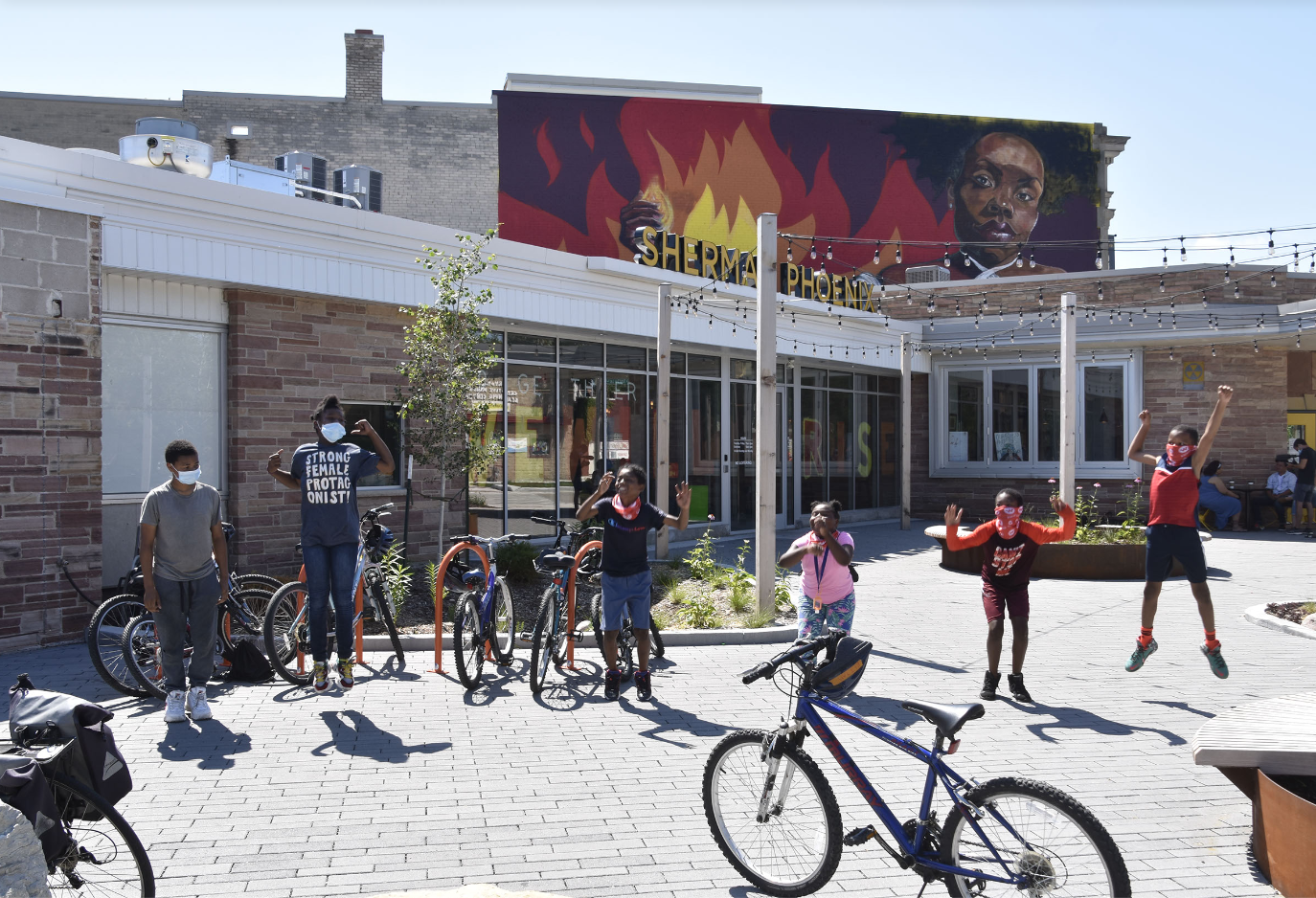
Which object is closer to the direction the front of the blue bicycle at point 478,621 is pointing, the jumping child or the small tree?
the small tree

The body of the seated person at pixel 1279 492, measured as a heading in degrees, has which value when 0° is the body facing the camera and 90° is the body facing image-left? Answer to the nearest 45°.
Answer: approximately 45°

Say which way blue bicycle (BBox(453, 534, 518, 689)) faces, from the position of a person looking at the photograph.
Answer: facing away from the viewer

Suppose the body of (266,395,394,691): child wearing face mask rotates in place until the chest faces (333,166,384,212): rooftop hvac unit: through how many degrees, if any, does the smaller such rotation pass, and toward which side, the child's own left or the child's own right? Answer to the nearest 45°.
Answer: approximately 180°

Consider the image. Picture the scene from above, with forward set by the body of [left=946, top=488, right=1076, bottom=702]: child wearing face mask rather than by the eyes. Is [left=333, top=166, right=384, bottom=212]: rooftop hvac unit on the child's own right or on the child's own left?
on the child's own right

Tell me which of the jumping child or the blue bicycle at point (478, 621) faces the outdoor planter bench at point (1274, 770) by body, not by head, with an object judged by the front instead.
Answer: the jumping child

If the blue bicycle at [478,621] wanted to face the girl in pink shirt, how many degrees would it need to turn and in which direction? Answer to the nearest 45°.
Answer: approximately 135° to its right
